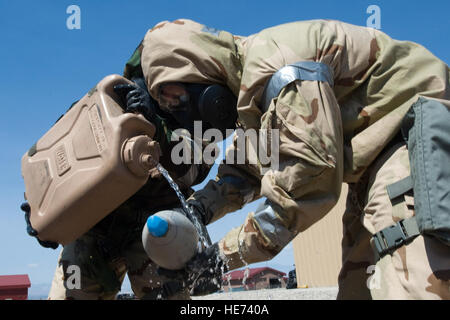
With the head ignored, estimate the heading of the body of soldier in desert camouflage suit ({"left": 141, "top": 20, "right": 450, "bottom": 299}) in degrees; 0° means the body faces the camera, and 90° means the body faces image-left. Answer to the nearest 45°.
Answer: approximately 90°

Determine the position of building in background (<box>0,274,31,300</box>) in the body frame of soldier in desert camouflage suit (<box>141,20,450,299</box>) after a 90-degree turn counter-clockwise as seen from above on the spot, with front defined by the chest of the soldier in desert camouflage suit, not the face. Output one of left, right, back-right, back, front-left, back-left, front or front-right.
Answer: back-right

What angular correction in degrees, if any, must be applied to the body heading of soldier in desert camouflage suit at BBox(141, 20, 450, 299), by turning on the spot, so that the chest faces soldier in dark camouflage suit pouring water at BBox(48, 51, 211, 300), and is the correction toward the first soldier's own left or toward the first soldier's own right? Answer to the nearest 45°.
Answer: approximately 45° to the first soldier's own right
